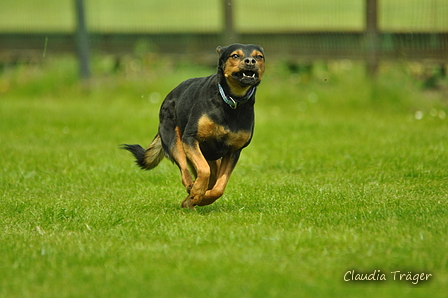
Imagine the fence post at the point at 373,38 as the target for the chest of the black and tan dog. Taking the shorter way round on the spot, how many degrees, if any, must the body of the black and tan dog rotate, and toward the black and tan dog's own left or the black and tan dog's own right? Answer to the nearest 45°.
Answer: approximately 90° to the black and tan dog's own left

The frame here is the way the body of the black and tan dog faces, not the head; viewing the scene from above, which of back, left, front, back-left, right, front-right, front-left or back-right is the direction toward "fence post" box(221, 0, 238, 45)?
back-left

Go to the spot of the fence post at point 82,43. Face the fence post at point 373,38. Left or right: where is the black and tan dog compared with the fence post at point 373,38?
right

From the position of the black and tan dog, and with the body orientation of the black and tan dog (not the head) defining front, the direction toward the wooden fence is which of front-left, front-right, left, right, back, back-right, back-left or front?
back-left

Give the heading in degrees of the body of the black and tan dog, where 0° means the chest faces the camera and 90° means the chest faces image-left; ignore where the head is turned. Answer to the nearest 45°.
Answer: approximately 315°
